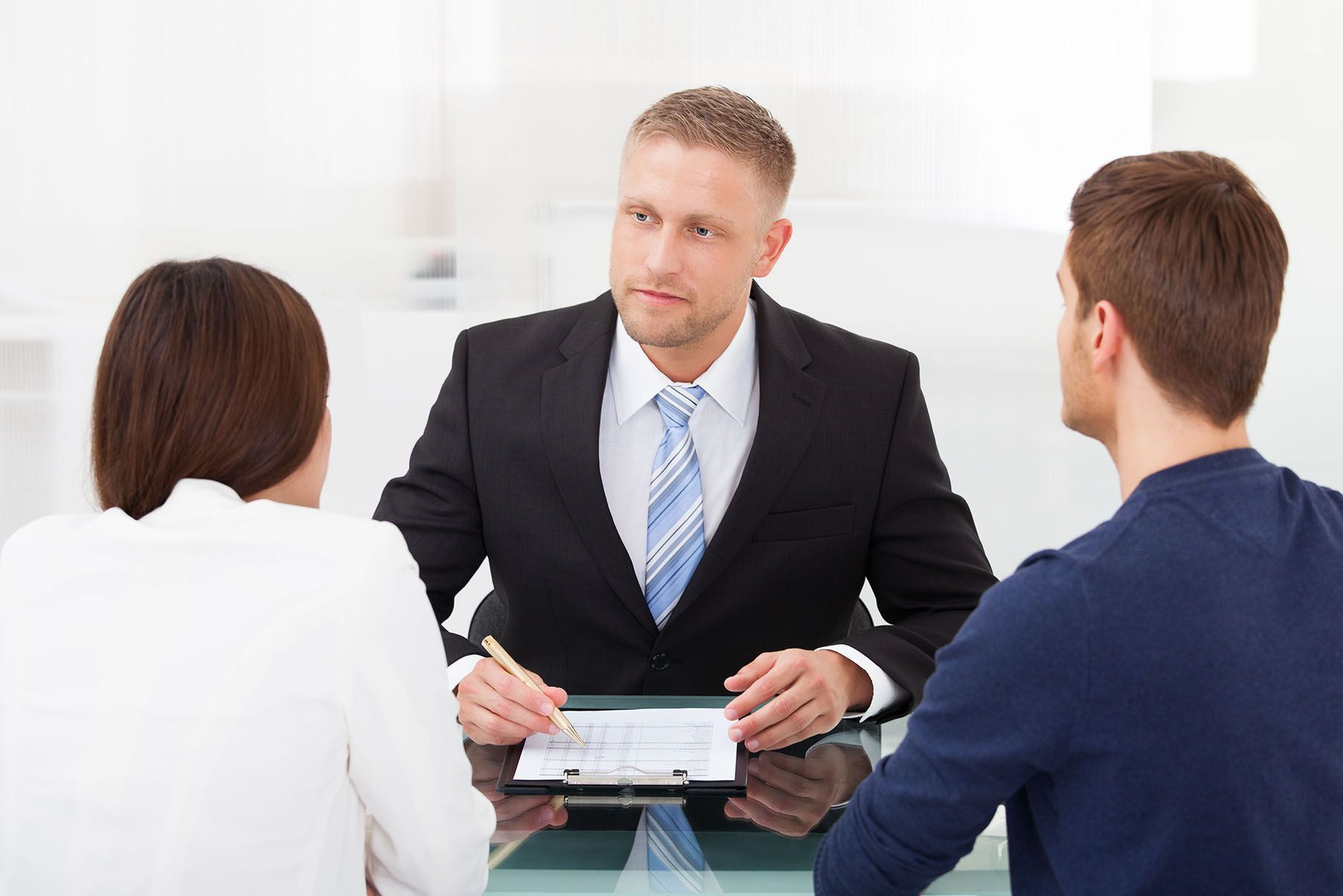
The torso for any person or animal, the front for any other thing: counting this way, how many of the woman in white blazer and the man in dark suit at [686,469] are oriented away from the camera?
1

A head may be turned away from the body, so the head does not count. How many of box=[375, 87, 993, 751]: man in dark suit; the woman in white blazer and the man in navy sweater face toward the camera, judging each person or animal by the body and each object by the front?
1

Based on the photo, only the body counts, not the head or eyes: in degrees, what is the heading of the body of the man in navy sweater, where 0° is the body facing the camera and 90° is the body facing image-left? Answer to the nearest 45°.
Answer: approximately 135°

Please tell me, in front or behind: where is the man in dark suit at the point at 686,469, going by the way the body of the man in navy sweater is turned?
in front

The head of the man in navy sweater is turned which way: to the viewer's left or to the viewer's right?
to the viewer's left

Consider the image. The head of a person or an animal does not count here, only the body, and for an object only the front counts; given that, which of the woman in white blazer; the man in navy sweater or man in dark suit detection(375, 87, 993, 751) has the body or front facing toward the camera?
the man in dark suit

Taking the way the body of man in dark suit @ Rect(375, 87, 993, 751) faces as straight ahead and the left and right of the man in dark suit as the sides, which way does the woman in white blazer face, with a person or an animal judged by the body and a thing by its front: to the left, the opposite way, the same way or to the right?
the opposite way

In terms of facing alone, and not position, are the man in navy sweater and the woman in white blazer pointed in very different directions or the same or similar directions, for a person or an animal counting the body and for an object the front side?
same or similar directions

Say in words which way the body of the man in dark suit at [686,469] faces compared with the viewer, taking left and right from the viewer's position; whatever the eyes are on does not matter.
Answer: facing the viewer

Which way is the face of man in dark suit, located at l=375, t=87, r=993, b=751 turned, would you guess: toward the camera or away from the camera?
toward the camera

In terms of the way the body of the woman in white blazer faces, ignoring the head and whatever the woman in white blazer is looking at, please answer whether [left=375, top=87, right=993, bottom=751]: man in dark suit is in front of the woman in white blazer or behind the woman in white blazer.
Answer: in front

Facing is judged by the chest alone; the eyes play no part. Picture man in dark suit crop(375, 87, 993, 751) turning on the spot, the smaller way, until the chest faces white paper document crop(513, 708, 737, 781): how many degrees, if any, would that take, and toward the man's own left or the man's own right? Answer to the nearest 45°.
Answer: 0° — they already face it

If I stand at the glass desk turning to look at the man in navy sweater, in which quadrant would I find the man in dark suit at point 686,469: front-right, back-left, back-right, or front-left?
back-left

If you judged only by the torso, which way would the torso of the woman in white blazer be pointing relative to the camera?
away from the camera

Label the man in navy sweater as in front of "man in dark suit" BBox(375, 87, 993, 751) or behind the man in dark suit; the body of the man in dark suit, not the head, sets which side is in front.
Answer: in front

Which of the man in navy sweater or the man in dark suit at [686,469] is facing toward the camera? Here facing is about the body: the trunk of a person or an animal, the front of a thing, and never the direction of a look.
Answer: the man in dark suit
